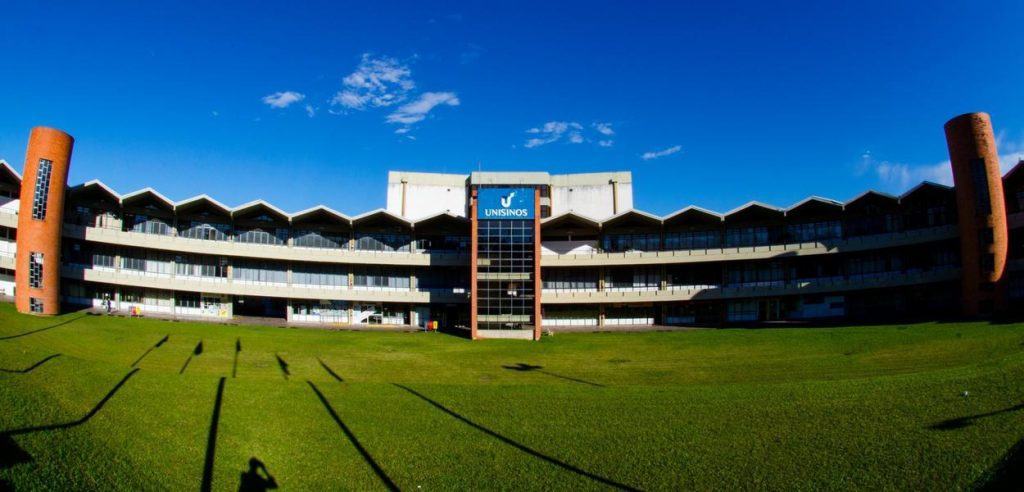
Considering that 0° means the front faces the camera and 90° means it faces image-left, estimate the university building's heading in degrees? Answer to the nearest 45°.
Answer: approximately 0°
